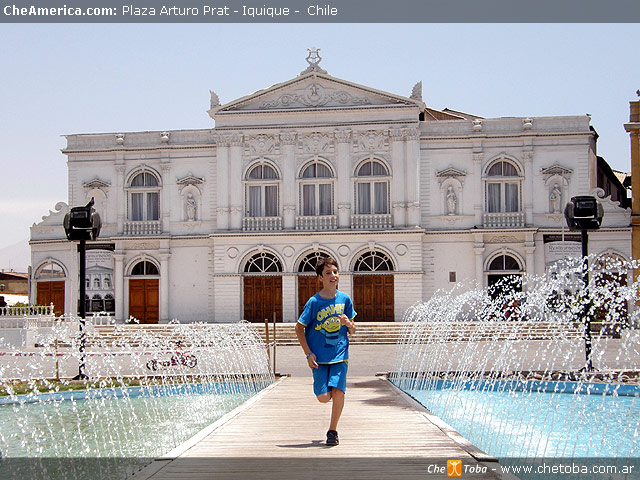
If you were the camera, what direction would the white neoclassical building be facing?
facing the viewer

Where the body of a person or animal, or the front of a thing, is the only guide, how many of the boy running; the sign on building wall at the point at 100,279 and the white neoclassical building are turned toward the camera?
3

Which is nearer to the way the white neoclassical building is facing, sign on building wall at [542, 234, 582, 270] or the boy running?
the boy running

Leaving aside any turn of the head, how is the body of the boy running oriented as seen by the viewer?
toward the camera

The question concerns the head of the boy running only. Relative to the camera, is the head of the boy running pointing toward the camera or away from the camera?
toward the camera

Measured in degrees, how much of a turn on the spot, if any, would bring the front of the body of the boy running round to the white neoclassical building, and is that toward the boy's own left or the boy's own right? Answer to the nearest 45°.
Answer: approximately 180°

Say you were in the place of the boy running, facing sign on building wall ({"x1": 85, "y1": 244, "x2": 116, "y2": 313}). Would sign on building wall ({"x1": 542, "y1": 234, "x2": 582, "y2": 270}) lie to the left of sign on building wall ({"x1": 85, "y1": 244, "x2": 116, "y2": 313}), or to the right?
right

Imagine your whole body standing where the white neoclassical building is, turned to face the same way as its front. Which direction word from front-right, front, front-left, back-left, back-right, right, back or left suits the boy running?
front

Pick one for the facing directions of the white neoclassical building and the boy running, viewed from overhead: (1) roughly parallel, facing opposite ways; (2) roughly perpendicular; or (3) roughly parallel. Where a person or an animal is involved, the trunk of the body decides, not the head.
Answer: roughly parallel

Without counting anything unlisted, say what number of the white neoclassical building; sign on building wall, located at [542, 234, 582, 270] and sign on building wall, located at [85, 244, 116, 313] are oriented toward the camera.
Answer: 3

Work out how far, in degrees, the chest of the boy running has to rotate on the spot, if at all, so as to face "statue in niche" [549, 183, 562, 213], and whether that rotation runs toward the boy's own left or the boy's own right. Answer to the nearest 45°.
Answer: approximately 180°

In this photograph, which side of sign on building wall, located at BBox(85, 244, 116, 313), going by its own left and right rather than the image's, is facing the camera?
front
